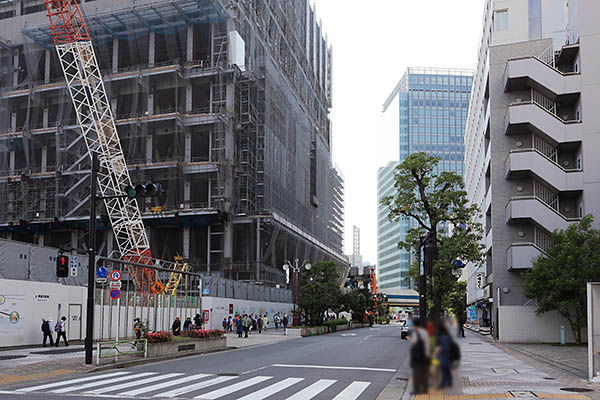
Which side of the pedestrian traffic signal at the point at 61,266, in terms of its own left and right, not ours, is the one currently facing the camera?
front

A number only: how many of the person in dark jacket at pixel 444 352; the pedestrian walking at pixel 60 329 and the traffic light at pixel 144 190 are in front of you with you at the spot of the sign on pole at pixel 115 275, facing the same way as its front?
2

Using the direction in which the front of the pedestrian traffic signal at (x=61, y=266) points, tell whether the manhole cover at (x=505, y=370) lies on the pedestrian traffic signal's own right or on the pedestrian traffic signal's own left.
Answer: on the pedestrian traffic signal's own left

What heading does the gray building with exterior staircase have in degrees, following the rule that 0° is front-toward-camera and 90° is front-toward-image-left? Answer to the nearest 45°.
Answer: approximately 90°

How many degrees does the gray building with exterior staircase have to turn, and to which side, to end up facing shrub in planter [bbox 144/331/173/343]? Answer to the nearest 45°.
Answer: approximately 45° to its left

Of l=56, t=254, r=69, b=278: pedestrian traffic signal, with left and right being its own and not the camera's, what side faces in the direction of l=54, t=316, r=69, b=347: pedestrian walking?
back

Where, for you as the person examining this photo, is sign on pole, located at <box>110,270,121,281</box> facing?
facing the viewer

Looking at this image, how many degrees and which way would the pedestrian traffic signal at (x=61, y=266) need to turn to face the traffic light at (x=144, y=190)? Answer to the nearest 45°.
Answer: approximately 90° to its left

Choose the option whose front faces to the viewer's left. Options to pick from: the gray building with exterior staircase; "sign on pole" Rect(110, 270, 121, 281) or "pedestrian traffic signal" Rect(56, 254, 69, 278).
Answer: the gray building with exterior staircase

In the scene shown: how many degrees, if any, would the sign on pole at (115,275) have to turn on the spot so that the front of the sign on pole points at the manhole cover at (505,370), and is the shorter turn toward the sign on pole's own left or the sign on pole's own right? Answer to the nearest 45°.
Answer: approximately 45° to the sign on pole's own left

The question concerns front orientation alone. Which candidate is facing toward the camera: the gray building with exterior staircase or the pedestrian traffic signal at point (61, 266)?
the pedestrian traffic signal

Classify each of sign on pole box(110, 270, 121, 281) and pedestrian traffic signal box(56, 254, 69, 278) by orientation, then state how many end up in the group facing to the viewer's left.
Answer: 0
